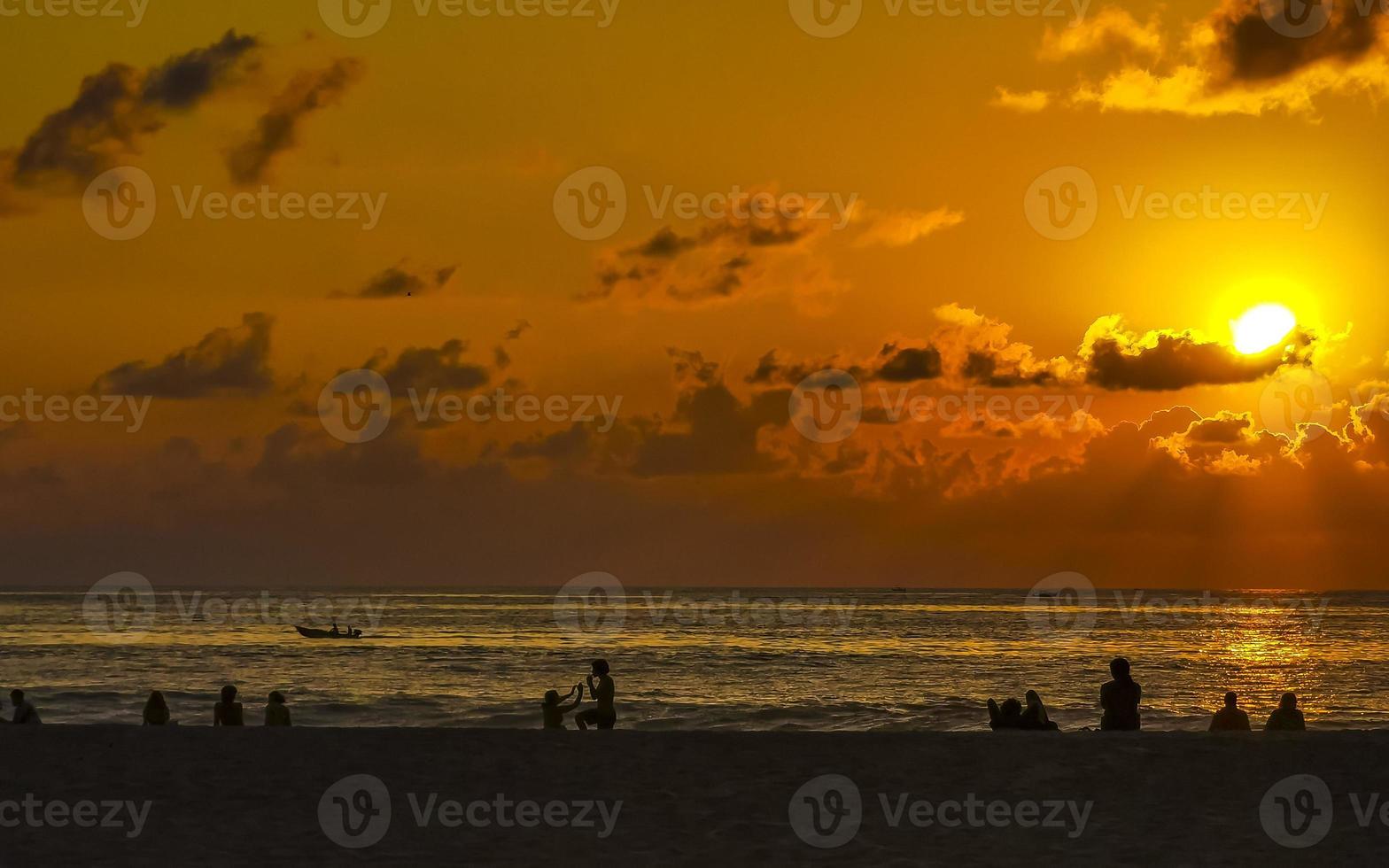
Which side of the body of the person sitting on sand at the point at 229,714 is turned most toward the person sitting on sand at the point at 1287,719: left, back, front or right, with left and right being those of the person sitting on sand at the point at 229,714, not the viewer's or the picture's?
right

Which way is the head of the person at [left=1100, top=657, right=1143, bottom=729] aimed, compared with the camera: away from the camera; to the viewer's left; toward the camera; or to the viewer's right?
away from the camera

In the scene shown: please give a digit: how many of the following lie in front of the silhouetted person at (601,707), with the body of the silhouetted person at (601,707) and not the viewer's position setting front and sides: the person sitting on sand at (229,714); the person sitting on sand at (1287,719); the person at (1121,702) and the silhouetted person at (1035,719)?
1

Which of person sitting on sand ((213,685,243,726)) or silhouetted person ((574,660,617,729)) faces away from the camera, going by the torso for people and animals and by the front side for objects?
the person sitting on sand

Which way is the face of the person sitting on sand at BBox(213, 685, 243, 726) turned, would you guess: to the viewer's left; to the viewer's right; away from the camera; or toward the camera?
away from the camera

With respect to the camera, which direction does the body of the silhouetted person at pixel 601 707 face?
to the viewer's left

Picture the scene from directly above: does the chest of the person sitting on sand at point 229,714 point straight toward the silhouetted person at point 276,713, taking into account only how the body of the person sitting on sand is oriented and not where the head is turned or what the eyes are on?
no

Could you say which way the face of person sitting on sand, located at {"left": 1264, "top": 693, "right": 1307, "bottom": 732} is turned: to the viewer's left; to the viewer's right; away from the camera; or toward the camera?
away from the camera

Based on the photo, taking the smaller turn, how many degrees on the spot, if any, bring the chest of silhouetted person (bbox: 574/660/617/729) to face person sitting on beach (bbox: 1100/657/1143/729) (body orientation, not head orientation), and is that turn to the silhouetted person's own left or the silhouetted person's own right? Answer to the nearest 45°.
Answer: approximately 135° to the silhouetted person's own left

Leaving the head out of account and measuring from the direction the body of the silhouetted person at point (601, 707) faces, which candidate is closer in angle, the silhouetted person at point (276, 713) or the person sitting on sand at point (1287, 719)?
the silhouetted person

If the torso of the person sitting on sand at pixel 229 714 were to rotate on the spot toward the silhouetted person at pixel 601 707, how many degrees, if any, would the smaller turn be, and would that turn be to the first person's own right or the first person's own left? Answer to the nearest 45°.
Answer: approximately 90° to the first person's own right

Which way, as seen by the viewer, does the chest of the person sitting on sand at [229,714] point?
away from the camera

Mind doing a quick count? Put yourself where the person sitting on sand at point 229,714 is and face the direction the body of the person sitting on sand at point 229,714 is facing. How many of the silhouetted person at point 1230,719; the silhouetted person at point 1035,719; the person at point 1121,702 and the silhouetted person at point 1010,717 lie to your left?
0

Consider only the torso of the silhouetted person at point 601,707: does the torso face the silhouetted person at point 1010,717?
no

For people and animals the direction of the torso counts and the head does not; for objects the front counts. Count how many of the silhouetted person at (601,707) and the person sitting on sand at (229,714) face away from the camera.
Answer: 1

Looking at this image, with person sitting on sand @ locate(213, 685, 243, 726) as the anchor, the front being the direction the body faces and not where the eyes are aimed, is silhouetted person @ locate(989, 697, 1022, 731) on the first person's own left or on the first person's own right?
on the first person's own right

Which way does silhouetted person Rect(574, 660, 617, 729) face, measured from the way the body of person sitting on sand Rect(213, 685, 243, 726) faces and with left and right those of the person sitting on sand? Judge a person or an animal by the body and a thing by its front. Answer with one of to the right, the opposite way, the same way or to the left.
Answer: to the left

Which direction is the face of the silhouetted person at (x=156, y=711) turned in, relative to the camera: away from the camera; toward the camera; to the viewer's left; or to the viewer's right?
away from the camera

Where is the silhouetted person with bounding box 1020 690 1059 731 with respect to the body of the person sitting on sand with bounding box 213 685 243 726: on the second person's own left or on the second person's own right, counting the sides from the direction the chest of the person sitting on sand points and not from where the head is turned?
on the second person's own right

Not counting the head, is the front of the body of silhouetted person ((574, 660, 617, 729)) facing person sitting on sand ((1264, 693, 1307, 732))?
no

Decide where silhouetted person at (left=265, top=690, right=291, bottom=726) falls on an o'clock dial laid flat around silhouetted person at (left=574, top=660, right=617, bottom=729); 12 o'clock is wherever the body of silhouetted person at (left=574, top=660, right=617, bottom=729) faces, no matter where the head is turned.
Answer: silhouetted person at (left=265, top=690, right=291, bottom=726) is roughly at 12 o'clock from silhouetted person at (left=574, top=660, right=617, bottom=729).
